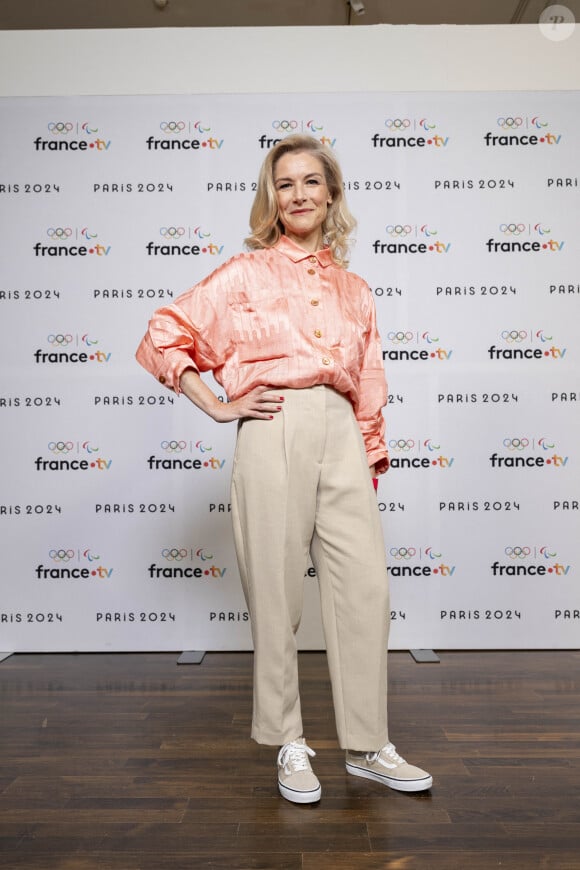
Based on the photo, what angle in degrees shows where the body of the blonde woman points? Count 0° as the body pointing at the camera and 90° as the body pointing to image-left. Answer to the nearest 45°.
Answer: approximately 315°
